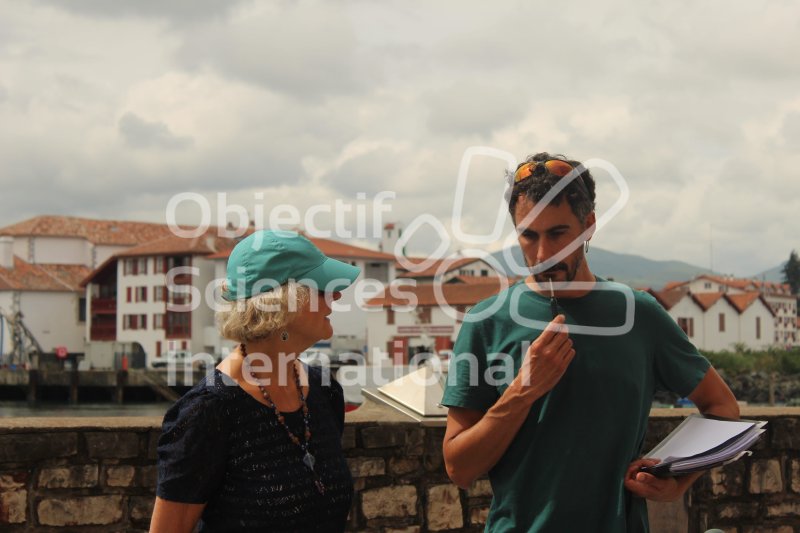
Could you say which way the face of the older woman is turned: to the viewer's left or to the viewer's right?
to the viewer's right

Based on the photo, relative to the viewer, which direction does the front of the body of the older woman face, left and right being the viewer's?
facing the viewer and to the right of the viewer

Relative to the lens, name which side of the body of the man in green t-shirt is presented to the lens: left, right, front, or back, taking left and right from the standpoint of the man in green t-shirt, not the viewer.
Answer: front

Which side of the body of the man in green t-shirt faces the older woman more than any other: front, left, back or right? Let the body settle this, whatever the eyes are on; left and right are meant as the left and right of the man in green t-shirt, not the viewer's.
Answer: right

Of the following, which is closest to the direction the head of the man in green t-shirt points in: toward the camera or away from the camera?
toward the camera

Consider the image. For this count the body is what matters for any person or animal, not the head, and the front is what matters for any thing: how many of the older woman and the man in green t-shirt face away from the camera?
0

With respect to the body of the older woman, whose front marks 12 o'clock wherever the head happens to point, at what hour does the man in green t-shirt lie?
The man in green t-shirt is roughly at 11 o'clock from the older woman.
